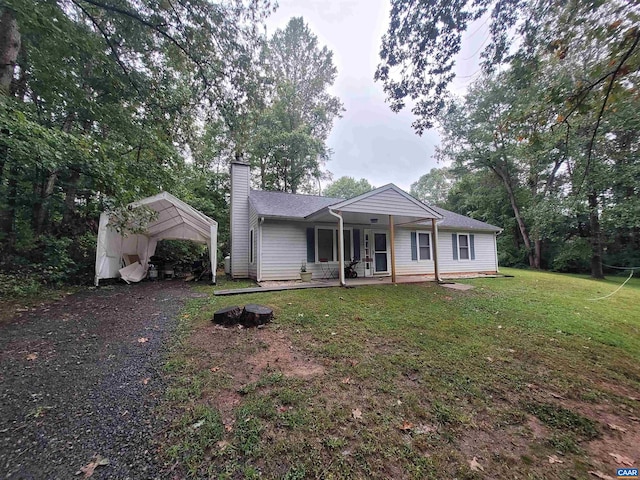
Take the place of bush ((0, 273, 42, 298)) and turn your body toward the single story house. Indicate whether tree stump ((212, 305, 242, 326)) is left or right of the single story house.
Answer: right

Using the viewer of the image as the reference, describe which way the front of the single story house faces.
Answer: facing the viewer and to the right of the viewer

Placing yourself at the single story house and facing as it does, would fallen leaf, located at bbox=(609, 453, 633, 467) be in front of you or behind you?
in front

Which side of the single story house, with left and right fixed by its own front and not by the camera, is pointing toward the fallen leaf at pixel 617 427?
front

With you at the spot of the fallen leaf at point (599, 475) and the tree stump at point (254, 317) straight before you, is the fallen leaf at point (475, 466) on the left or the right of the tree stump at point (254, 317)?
left

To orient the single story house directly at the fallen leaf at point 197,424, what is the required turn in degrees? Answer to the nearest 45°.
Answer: approximately 45° to its right

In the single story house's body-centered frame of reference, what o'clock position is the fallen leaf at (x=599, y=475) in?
The fallen leaf is roughly at 1 o'clock from the single story house.

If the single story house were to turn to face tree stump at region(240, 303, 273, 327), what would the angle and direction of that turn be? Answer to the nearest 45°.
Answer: approximately 45° to its right

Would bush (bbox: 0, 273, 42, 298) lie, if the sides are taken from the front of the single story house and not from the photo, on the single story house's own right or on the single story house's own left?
on the single story house's own right

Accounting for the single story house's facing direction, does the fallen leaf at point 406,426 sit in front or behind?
in front
